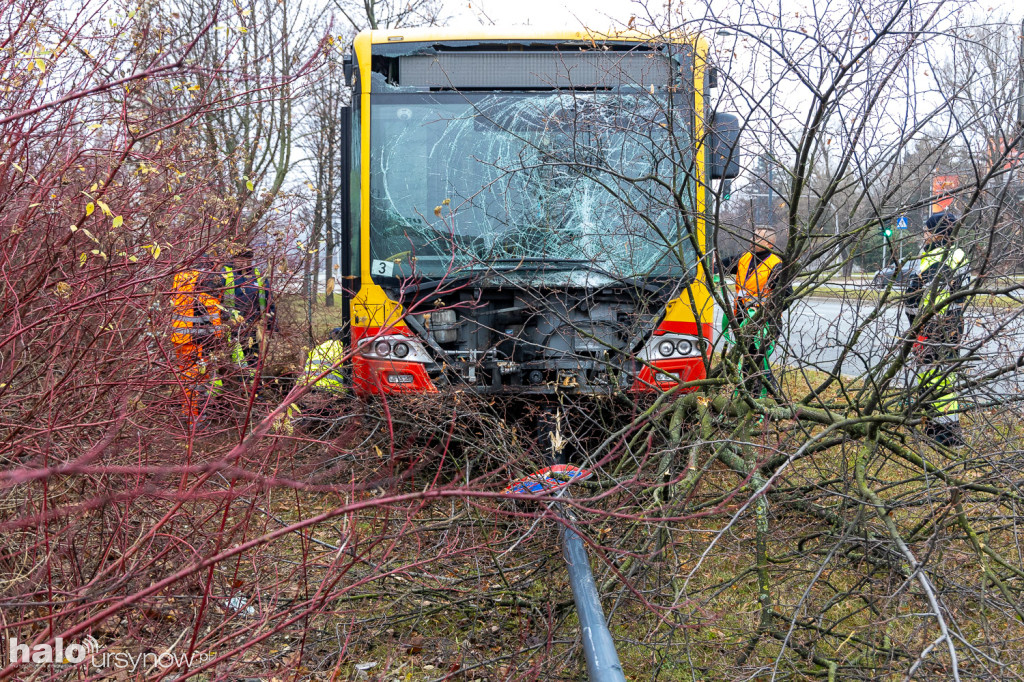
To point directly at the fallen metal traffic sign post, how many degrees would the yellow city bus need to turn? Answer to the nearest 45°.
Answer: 0° — it already faces it

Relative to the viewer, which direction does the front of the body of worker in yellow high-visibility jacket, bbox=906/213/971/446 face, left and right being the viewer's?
facing to the left of the viewer

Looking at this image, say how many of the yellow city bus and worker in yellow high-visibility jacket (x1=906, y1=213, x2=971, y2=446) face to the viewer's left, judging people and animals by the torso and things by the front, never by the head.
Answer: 1

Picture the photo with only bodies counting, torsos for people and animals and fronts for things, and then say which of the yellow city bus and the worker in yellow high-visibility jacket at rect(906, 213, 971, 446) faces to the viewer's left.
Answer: the worker in yellow high-visibility jacket
